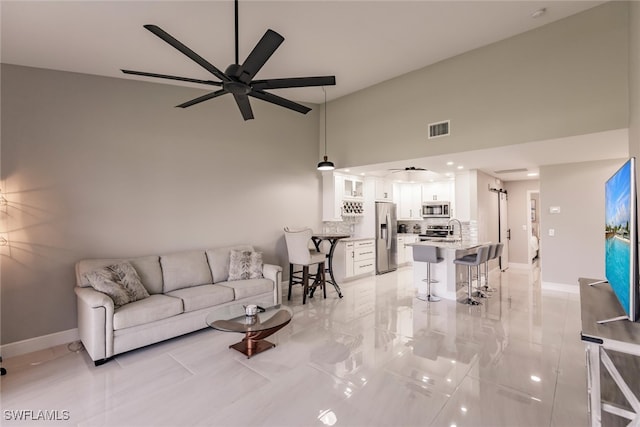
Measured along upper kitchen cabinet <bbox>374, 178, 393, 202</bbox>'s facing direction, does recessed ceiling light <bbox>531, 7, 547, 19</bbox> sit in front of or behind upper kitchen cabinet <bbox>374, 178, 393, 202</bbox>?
in front

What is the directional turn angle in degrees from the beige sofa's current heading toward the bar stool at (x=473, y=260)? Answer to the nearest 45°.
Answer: approximately 45° to its left

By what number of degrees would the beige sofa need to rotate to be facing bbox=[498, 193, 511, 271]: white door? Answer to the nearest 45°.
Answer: approximately 45° to its left

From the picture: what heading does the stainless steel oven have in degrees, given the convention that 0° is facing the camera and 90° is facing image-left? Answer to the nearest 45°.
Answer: approximately 0°

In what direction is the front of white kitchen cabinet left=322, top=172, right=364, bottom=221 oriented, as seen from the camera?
facing the viewer and to the right of the viewer

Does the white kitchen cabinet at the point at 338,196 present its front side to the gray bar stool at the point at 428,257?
yes

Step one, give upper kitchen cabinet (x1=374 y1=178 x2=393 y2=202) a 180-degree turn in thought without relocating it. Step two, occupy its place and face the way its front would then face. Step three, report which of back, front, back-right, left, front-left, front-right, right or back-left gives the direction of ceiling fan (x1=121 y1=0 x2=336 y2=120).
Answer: back-left

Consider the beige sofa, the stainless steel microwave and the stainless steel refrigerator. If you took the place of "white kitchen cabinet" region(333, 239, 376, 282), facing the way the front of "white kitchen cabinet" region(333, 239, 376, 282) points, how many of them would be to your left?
2

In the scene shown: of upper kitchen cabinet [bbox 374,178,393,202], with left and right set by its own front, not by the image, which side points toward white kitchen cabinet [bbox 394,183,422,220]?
left
